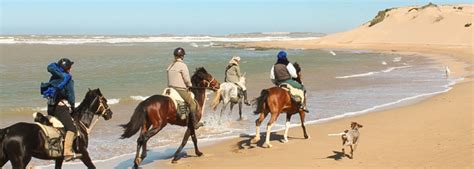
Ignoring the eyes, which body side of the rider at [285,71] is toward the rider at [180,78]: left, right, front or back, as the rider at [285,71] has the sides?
back

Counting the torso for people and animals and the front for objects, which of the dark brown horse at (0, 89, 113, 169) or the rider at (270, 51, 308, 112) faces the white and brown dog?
the dark brown horse

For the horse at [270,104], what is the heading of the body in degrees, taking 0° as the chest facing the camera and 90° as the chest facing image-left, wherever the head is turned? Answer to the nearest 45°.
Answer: approximately 225°

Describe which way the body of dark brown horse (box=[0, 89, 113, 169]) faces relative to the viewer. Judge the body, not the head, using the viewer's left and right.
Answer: facing to the right of the viewer

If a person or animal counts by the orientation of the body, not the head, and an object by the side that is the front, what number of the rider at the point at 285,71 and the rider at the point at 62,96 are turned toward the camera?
0

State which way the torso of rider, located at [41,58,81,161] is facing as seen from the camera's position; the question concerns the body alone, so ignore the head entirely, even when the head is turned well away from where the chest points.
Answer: to the viewer's right

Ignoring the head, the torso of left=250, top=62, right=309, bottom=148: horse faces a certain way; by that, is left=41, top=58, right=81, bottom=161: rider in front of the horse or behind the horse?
behind
